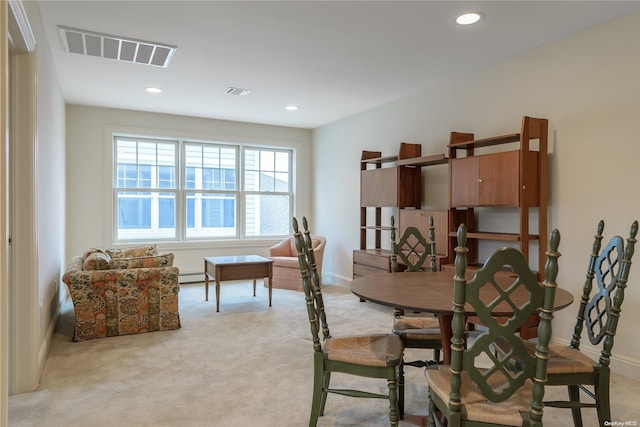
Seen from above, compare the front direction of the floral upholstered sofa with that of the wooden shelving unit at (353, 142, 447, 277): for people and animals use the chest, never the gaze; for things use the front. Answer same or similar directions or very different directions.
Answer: very different directions

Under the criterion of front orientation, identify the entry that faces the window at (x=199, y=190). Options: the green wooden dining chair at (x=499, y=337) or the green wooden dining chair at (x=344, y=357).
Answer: the green wooden dining chair at (x=499, y=337)

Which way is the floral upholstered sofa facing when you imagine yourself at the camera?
facing to the right of the viewer

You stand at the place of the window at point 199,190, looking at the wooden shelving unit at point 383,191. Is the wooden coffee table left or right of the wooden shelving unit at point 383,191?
right

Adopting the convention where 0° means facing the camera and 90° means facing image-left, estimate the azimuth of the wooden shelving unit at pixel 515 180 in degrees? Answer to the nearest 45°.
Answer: approximately 45°

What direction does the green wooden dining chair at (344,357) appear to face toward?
to the viewer's right

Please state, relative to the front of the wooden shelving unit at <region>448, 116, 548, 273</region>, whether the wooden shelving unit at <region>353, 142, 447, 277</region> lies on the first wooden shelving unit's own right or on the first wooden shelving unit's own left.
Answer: on the first wooden shelving unit's own right

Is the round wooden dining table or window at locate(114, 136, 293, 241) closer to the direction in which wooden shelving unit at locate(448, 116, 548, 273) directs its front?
the round wooden dining table

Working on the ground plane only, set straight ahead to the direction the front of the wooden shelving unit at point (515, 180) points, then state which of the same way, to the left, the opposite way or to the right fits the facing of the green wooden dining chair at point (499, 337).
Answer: to the right
